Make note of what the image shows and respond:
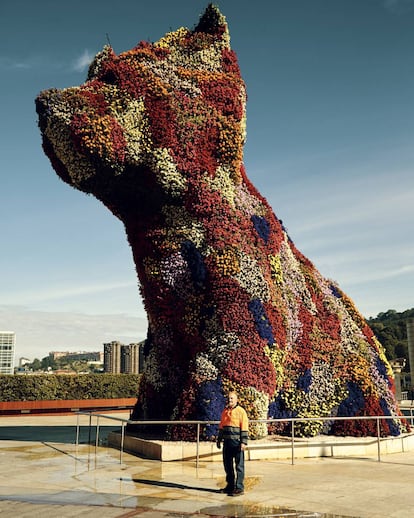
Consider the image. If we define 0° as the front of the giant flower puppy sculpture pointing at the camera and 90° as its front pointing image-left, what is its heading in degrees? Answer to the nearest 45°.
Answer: approximately 90°
